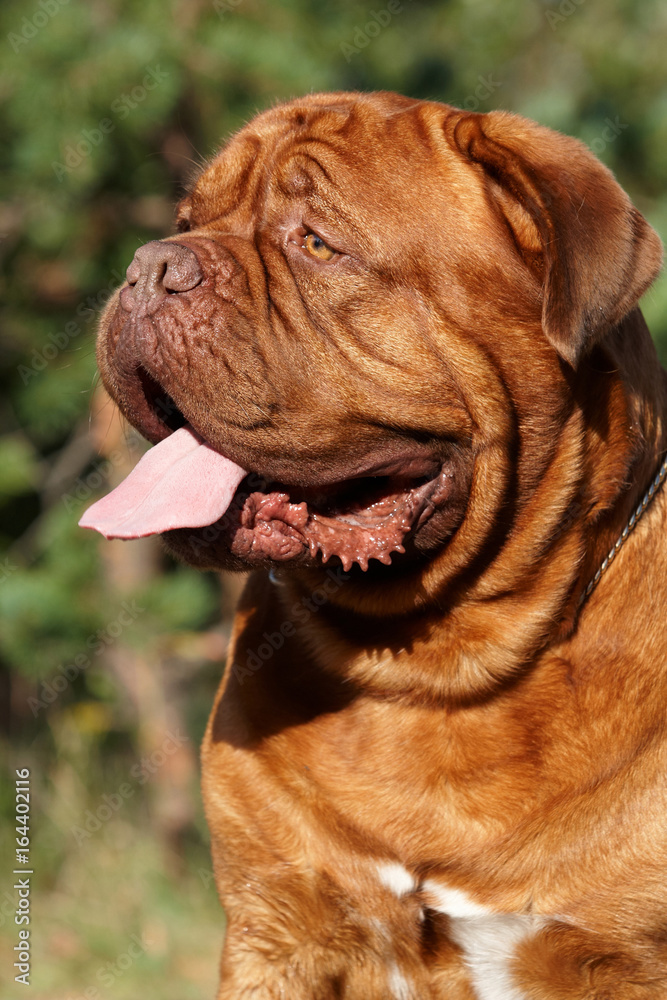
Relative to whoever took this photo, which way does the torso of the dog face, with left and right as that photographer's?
facing the viewer and to the left of the viewer
